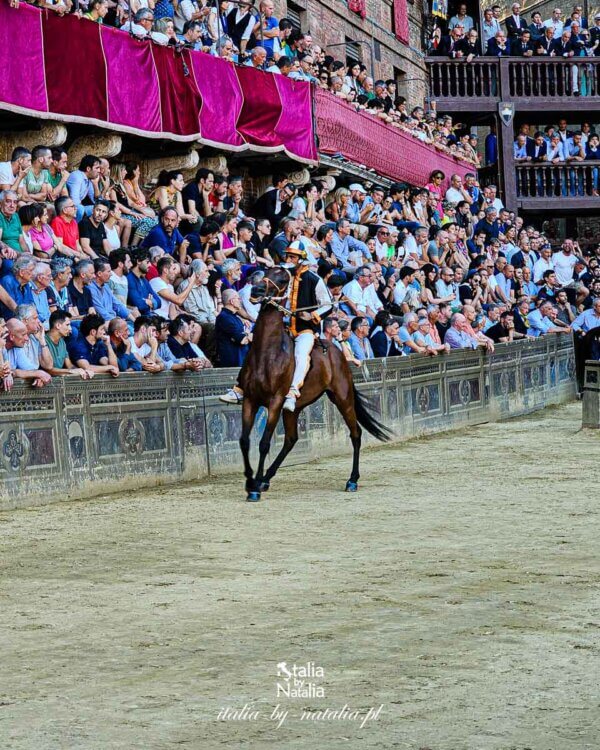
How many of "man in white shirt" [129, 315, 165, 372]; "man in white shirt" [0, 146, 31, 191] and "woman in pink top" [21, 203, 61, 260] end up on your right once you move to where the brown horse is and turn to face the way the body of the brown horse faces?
3

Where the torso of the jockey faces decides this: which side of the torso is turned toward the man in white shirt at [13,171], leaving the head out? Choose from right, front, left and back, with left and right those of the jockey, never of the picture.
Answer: right

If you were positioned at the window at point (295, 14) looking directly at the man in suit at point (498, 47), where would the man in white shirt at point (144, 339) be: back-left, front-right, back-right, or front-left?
back-right

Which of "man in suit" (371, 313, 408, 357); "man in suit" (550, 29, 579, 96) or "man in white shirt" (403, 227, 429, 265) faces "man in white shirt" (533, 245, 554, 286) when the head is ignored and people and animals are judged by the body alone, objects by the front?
"man in suit" (550, 29, 579, 96)

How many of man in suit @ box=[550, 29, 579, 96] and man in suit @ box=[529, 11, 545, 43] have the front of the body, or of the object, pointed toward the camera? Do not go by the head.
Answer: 2

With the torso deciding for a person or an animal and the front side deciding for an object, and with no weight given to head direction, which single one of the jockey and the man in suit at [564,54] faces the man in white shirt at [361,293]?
the man in suit

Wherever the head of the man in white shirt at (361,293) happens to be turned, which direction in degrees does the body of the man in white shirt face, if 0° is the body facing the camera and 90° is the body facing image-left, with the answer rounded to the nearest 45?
approximately 315°

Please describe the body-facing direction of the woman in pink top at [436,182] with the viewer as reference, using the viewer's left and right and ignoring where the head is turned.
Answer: facing the viewer and to the right of the viewer

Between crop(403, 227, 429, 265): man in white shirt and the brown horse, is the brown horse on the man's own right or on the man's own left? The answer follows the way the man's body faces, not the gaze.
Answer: on the man's own right

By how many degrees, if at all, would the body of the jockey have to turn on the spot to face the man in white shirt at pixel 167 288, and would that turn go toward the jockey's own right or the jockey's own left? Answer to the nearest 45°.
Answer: approximately 90° to the jockey's own right

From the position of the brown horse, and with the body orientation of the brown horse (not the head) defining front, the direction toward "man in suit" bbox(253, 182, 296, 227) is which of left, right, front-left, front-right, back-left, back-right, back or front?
back-right

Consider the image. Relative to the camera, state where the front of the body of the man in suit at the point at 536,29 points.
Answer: toward the camera

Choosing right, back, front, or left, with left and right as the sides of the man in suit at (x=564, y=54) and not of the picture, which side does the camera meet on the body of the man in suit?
front

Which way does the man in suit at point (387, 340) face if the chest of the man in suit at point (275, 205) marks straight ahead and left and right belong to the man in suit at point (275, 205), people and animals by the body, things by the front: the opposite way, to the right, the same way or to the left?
the same way

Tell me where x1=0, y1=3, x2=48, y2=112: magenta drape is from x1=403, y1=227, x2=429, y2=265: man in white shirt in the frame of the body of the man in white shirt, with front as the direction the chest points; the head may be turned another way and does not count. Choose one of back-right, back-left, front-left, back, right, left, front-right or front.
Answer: right

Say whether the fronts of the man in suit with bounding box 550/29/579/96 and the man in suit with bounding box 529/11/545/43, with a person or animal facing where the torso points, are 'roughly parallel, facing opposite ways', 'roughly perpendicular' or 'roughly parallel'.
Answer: roughly parallel

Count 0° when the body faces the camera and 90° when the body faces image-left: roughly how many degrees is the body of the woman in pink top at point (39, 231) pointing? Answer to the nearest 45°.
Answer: approximately 315°

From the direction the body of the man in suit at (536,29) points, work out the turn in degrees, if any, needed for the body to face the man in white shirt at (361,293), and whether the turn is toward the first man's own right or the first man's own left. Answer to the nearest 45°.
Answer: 0° — they already face them

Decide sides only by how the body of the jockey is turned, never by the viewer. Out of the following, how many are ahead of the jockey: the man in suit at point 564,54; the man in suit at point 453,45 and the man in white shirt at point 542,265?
0

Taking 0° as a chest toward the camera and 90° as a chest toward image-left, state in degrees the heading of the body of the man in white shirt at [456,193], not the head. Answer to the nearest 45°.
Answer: approximately 315°

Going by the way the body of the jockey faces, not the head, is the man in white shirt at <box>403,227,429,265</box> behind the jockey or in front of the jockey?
behind

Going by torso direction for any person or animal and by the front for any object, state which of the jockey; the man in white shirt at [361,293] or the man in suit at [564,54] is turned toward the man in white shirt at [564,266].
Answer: the man in suit

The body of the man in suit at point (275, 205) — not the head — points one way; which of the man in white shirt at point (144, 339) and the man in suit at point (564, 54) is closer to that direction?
the man in white shirt
